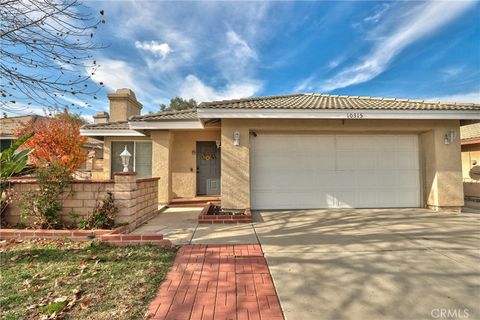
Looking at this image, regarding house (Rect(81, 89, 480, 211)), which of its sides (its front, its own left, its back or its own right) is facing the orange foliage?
right

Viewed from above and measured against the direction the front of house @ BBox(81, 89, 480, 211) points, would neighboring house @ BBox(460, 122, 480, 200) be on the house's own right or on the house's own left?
on the house's own left

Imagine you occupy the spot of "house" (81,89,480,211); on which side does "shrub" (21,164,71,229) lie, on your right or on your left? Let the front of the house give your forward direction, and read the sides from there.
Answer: on your right

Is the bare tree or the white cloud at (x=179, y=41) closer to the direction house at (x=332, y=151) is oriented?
the bare tree

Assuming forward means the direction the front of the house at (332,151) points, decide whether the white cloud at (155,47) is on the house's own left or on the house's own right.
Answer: on the house's own right

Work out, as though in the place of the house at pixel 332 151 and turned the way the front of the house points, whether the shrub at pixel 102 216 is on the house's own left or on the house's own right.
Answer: on the house's own right

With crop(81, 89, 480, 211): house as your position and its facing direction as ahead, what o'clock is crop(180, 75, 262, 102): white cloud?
The white cloud is roughly at 5 o'clock from the house.

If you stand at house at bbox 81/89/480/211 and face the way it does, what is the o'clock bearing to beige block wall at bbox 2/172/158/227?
The beige block wall is roughly at 2 o'clock from the house.

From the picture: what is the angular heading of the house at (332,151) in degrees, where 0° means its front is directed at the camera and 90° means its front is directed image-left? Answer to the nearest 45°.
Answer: approximately 0°
